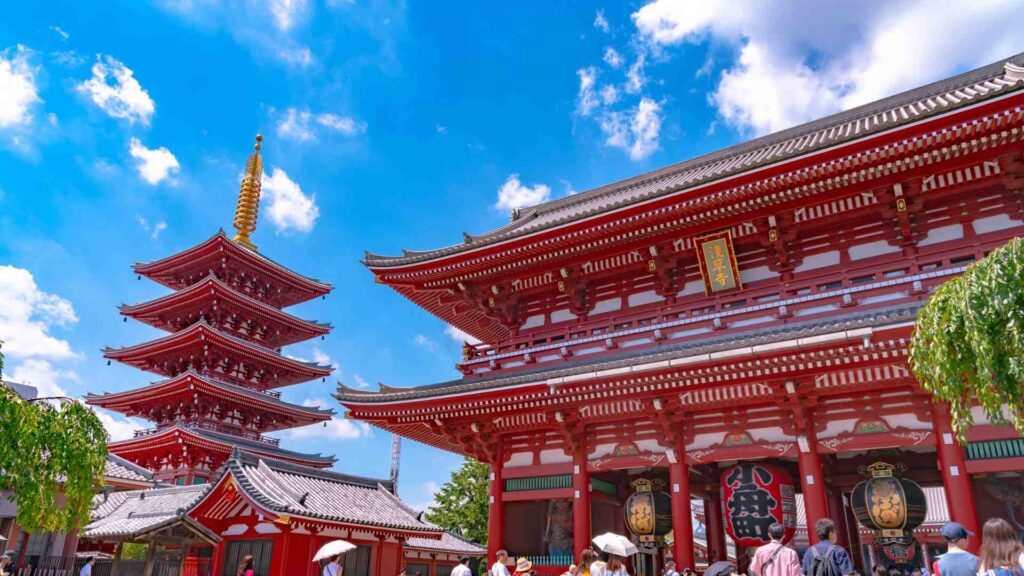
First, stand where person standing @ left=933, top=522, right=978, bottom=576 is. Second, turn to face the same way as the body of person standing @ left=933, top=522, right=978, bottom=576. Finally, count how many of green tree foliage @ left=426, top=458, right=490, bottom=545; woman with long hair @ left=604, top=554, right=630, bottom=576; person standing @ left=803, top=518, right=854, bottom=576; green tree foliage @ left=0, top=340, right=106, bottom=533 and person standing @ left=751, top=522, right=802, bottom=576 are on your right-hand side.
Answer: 0

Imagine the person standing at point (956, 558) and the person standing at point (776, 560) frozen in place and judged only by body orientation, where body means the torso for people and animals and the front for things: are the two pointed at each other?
no

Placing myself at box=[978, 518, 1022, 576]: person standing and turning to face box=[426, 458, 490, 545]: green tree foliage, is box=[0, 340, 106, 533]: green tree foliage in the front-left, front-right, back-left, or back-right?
front-left
